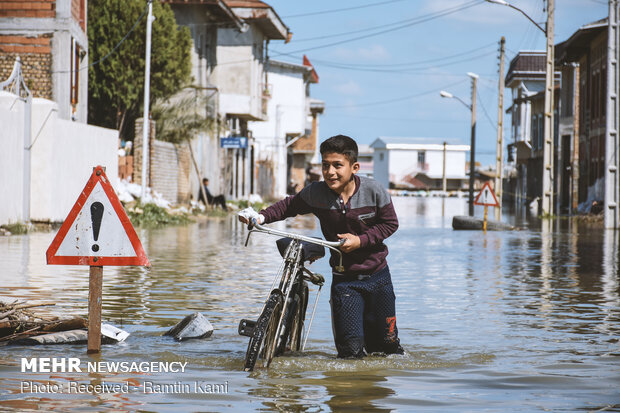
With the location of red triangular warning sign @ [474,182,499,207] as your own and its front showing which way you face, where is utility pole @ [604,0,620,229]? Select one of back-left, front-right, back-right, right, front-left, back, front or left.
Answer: back-left

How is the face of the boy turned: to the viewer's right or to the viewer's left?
to the viewer's left

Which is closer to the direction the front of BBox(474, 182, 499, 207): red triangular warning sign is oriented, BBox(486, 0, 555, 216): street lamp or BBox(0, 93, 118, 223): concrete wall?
the concrete wall

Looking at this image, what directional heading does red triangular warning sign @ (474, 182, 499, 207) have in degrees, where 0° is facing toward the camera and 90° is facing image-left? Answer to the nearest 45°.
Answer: approximately 0°

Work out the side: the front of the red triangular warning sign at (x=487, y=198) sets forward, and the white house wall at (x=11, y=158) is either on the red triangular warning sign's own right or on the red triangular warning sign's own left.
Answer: on the red triangular warning sign's own right

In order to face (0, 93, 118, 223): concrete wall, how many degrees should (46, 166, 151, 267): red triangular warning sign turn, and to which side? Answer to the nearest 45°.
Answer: approximately 180°

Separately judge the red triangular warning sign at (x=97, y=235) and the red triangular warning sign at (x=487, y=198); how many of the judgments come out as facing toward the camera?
2

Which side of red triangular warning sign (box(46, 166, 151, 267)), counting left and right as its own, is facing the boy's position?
left

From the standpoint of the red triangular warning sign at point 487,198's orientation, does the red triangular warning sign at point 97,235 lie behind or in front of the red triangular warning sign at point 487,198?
in front

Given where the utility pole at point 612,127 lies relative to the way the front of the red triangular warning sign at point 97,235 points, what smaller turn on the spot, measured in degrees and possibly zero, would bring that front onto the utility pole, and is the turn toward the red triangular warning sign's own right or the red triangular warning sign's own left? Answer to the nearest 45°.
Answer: approximately 135° to the red triangular warning sign's own left

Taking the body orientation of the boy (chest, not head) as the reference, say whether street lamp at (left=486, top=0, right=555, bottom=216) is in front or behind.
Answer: behind
